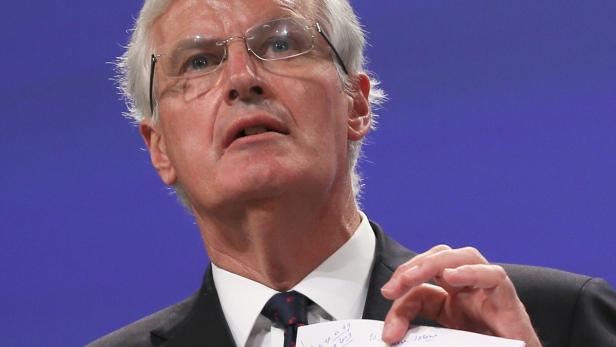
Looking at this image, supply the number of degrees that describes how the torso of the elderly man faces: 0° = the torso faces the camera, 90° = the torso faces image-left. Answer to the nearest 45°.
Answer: approximately 0°
